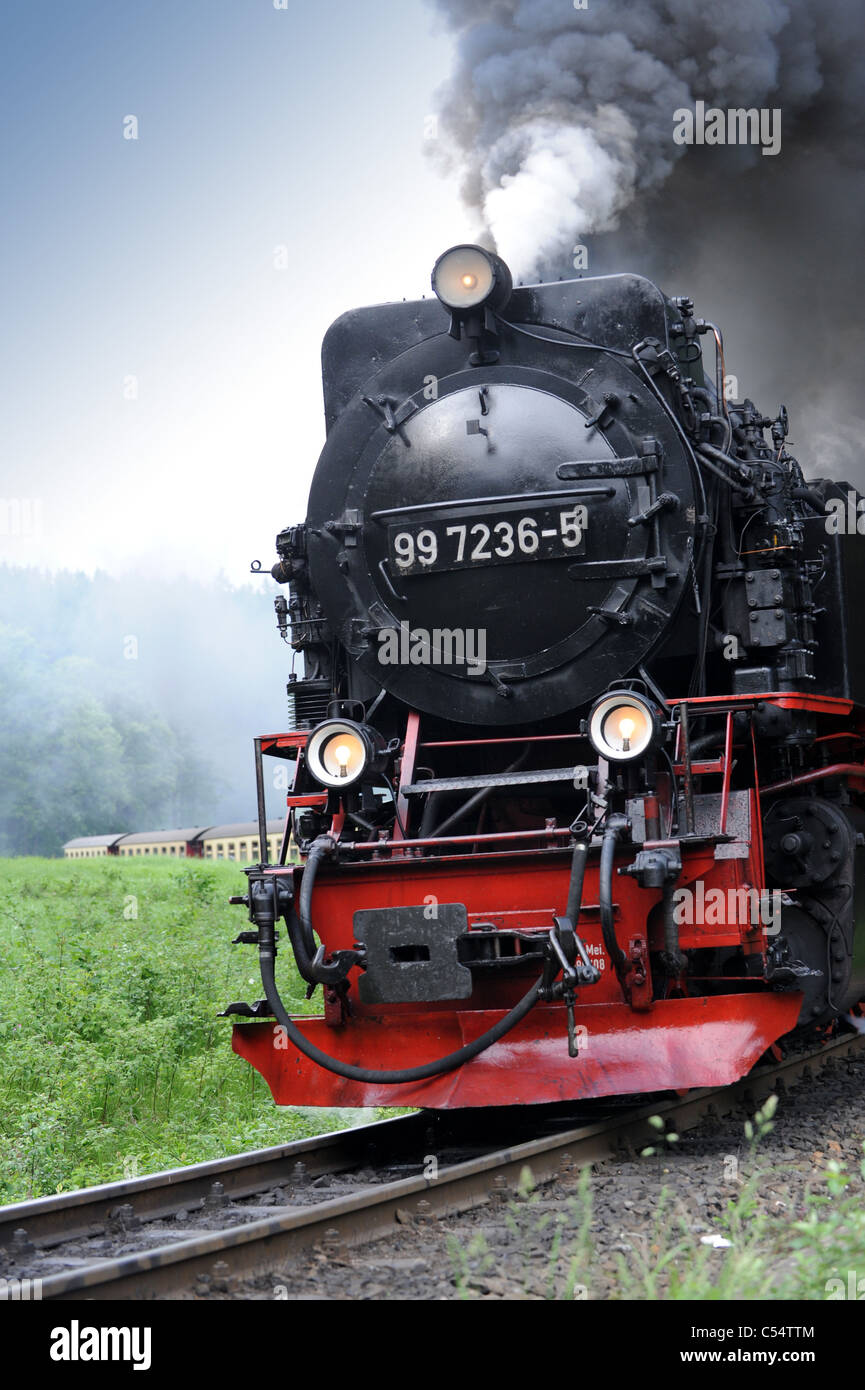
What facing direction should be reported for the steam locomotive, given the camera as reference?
facing the viewer and to the left of the viewer
